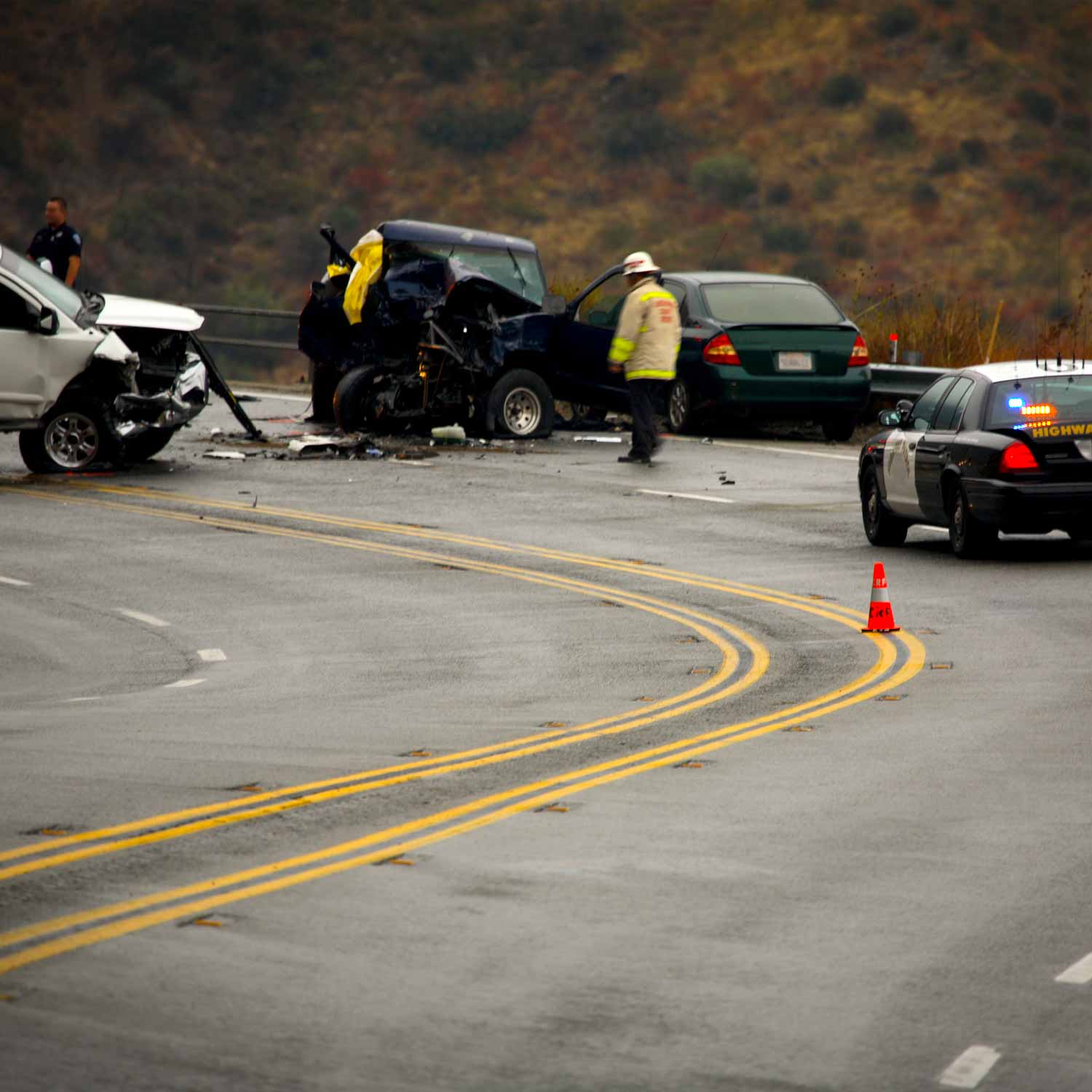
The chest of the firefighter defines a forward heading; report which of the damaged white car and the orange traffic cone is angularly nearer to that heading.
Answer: the damaged white car

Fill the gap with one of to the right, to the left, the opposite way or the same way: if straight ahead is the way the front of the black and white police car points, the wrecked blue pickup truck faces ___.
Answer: to the left

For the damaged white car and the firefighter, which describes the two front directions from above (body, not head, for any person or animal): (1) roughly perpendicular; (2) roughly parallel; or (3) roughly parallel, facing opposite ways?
roughly parallel, facing opposite ways

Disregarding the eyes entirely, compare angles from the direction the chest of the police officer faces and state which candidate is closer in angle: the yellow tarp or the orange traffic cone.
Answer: the orange traffic cone

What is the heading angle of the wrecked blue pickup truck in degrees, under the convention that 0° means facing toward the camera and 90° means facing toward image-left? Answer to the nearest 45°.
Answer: approximately 45°

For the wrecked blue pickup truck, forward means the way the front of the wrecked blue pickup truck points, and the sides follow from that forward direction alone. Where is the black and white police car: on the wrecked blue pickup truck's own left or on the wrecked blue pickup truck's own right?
on the wrecked blue pickup truck's own left

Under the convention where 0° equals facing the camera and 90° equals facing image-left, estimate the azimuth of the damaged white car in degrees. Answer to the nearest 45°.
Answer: approximately 315°

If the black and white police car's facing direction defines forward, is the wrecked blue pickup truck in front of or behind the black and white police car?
in front

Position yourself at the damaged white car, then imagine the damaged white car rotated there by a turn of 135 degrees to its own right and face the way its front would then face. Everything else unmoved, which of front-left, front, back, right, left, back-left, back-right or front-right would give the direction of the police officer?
right

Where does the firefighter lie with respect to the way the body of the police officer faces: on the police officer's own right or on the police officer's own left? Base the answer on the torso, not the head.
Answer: on the police officer's own left

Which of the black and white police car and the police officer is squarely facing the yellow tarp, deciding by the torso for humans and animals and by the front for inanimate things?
the black and white police car

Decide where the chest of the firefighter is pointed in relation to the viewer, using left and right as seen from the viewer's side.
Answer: facing away from the viewer and to the left of the viewer

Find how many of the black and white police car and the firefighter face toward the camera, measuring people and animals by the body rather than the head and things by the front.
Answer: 0

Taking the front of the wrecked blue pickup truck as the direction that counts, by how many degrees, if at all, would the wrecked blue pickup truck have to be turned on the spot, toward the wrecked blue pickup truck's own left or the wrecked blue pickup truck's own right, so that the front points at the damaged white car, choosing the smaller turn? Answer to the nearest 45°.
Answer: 0° — it already faces it

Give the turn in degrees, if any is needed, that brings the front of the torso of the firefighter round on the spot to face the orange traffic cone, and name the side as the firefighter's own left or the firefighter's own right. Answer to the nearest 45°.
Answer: approximately 135° to the firefighter's own left

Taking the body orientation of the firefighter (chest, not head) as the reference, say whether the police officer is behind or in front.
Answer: in front

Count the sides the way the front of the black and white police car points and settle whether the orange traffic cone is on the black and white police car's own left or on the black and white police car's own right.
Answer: on the black and white police car's own left

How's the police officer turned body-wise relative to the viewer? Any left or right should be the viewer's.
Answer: facing the viewer and to the left of the viewer

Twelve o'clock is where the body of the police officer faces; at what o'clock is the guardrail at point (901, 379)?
The guardrail is roughly at 8 o'clock from the police officer.
